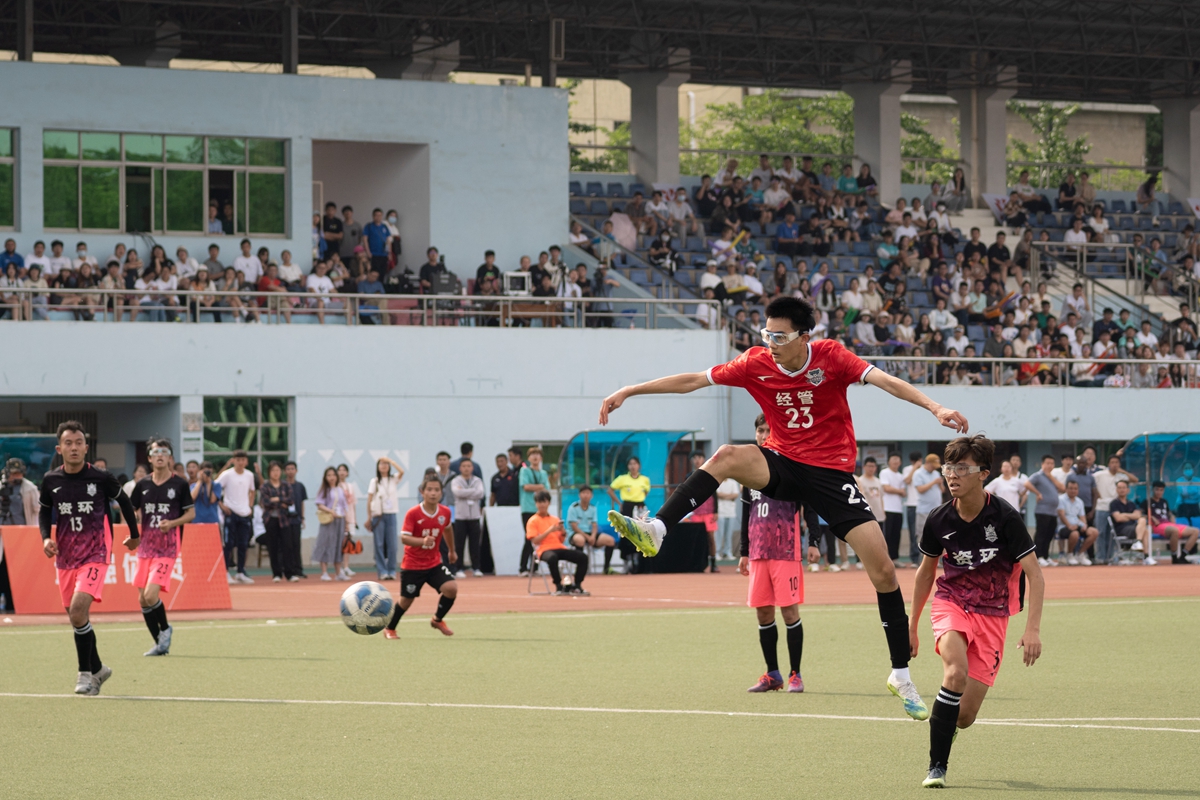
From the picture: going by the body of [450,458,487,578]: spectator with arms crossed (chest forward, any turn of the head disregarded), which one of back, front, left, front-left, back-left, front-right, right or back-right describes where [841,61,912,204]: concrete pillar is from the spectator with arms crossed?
back-left

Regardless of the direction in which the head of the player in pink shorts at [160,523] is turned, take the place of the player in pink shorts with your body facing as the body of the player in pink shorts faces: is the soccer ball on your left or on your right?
on your left

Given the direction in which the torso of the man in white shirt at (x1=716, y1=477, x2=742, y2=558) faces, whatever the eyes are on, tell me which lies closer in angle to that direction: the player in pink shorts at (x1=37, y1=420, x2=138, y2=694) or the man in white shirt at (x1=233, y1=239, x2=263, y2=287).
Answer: the player in pink shorts

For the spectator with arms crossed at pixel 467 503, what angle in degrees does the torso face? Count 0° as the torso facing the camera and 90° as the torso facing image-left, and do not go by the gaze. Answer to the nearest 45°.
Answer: approximately 0°

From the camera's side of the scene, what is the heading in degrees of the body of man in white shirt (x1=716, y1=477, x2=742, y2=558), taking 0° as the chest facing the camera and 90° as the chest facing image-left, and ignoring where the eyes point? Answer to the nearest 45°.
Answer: approximately 0°

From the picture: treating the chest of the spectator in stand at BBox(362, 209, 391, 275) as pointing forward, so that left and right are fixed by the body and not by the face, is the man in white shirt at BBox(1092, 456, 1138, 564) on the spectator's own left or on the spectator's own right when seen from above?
on the spectator's own left
